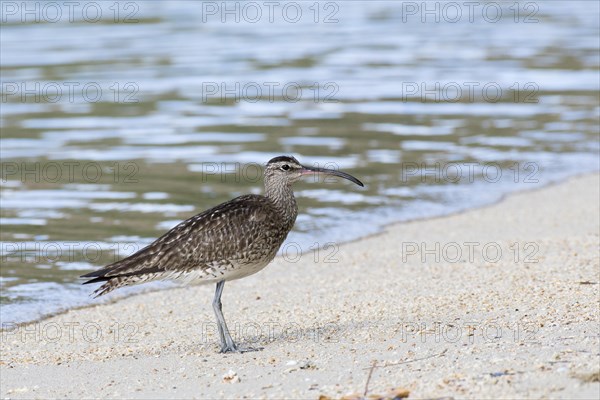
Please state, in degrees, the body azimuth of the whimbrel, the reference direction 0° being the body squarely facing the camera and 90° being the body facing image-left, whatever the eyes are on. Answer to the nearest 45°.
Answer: approximately 270°
